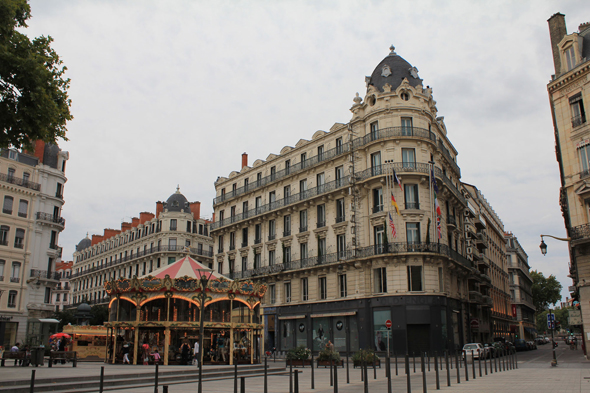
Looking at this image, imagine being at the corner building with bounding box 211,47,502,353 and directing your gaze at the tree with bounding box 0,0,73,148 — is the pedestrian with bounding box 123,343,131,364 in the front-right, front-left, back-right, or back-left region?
front-right

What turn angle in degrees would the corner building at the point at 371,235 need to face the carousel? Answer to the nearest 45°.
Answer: approximately 45° to its right

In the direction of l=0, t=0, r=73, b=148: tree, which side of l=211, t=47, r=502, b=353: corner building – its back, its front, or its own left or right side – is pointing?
front

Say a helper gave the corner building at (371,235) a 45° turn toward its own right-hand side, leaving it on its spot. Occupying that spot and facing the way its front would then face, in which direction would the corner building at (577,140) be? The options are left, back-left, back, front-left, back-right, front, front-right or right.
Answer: left

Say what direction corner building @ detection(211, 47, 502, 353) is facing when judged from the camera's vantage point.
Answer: facing the viewer

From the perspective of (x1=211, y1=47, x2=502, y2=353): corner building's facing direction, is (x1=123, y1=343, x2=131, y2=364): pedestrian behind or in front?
in front
